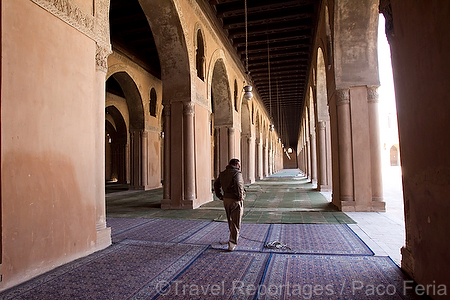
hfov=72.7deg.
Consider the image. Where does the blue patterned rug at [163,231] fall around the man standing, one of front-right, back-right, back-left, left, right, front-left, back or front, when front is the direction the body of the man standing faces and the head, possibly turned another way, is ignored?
left

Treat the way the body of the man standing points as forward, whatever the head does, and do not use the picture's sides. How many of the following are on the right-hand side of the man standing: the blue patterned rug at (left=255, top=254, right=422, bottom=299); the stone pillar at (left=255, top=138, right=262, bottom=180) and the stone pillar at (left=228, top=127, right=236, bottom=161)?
1

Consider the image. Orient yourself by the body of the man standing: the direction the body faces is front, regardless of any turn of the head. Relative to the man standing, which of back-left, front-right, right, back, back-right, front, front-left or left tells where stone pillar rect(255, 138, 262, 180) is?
front-left

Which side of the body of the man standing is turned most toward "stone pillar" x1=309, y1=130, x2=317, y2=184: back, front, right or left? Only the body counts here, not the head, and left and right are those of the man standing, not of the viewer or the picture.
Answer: front

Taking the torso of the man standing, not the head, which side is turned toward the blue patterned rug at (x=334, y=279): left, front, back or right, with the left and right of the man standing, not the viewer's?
right

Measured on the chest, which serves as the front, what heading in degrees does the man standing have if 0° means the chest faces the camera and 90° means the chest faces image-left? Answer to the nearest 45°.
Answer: approximately 225°

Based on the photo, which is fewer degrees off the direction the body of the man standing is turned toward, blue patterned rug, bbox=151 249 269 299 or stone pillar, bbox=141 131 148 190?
the stone pillar
